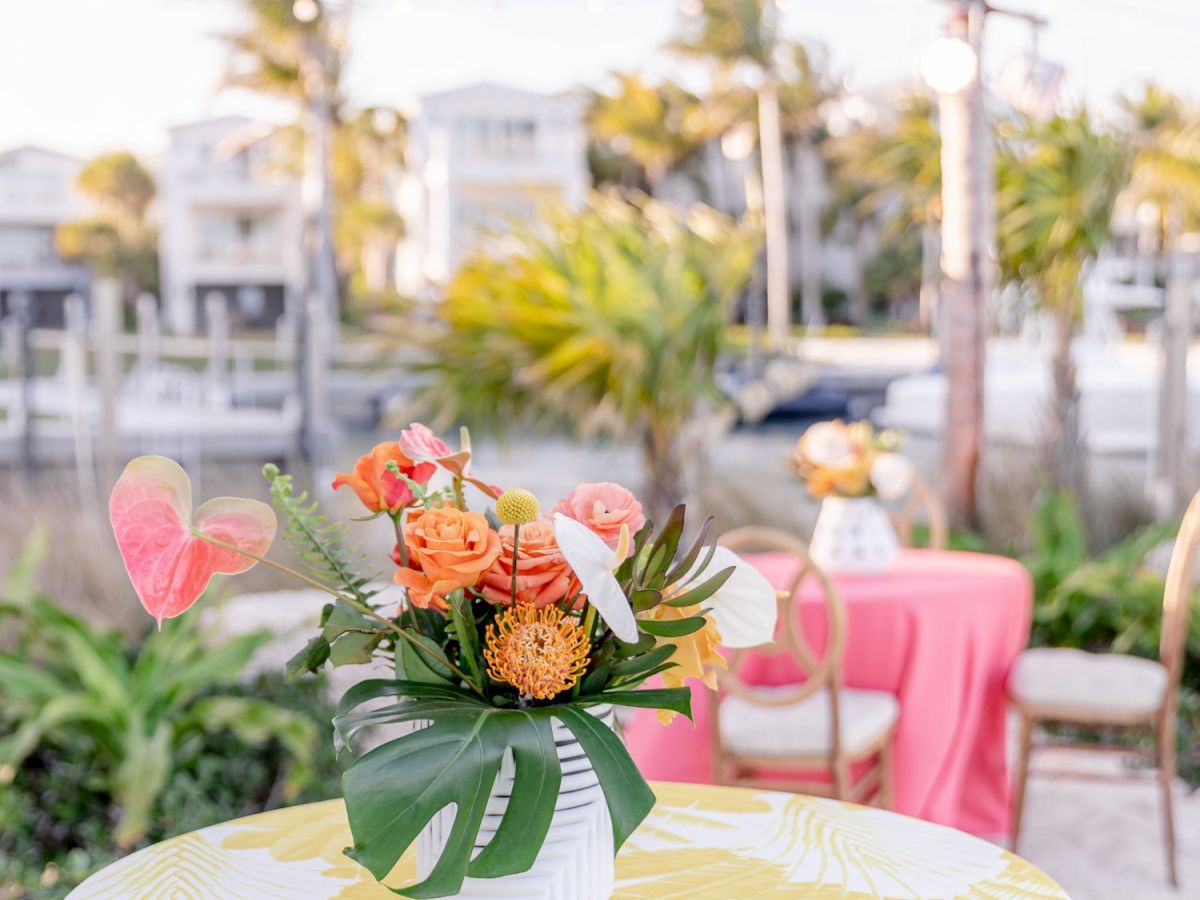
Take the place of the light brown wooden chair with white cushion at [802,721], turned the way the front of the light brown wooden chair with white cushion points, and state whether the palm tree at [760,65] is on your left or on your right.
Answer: on your left

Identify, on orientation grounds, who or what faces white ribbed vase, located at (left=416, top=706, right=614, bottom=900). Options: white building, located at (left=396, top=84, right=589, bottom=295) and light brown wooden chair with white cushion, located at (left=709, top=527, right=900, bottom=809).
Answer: the white building

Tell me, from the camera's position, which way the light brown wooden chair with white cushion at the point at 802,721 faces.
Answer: facing away from the viewer and to the right of the viewer

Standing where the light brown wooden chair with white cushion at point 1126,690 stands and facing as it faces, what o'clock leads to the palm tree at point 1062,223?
The palm tree is roughly at 3 o'clock from the light brown wooden chair with white cushion.

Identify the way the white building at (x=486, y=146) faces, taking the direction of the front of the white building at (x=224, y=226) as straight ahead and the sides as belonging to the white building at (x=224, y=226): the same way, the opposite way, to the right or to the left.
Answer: the same way

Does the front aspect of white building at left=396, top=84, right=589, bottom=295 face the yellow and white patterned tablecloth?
yes

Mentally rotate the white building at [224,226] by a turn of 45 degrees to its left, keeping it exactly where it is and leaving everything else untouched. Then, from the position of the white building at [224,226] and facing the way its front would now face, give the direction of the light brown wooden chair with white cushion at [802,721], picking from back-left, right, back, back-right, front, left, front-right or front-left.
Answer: front-right

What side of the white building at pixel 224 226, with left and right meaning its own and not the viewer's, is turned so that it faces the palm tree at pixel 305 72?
front

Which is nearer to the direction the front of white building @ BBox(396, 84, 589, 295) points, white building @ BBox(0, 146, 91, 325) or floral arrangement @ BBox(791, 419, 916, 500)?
the floral arrangement

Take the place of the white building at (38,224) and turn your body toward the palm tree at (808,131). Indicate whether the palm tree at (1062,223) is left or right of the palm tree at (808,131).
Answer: right

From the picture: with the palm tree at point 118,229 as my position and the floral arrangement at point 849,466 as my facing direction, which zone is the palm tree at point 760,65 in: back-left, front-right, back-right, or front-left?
front-left

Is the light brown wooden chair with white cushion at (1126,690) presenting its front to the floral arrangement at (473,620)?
no

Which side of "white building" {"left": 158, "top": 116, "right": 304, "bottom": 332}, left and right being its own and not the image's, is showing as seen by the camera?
front

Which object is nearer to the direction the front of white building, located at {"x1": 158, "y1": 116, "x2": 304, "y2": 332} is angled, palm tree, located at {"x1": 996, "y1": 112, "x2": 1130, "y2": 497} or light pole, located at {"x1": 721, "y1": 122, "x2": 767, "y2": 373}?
the palm tree

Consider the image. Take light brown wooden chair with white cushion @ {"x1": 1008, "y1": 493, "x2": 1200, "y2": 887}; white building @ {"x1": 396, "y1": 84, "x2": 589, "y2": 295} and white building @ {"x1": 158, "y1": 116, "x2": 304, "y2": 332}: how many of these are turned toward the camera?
2

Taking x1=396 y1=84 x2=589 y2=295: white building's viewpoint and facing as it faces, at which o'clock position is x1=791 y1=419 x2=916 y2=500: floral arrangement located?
The floral arrangement is roughly at 12 o'clock from the white building.

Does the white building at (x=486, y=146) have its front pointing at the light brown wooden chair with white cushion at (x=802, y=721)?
yes

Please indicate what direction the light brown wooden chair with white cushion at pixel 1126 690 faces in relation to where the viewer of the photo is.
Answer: facing to the left of the viewer

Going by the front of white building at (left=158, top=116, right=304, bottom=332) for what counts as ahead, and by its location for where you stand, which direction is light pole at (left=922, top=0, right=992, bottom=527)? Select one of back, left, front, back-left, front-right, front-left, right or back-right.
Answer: front
